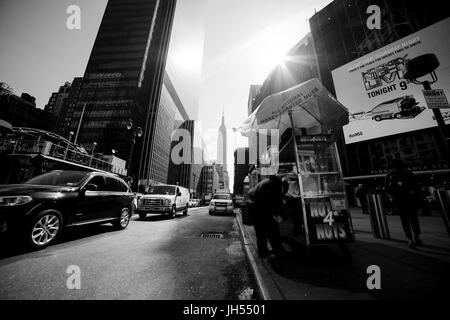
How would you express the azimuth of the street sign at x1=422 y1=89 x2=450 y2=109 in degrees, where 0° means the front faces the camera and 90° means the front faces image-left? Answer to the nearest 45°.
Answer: approximately 0°

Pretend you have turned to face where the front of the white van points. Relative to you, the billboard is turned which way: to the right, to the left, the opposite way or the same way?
to the right

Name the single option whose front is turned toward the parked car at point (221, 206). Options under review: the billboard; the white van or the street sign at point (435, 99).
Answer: the billboard

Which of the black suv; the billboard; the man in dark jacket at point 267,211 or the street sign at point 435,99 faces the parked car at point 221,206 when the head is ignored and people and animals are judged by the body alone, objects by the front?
the billboard

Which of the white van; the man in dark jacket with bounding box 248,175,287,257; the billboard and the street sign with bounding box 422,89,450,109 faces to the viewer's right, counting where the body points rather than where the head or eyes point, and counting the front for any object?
the man in dark jacket

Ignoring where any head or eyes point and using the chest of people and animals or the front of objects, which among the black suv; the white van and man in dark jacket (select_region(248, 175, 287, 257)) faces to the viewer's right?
the man in dark jacket

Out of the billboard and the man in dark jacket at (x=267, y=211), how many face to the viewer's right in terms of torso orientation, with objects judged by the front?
1

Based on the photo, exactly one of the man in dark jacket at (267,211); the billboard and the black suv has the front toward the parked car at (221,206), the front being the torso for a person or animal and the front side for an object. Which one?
the billboard

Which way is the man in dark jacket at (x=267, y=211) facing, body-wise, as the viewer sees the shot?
to the viewer's right

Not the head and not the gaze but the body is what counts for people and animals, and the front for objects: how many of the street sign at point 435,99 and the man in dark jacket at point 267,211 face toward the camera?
1
